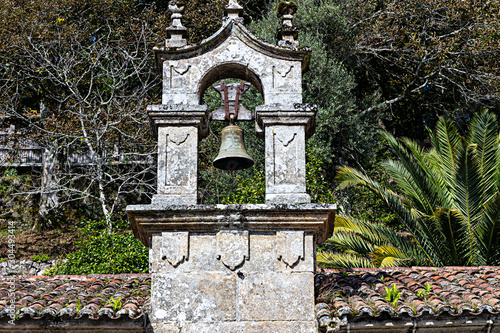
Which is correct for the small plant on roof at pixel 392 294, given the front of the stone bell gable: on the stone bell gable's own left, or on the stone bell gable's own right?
on the stone bell gable's own left

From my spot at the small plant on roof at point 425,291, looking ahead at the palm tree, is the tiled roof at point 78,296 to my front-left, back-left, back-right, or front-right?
back-left

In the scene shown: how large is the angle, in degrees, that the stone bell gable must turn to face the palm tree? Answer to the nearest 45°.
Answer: approximately 135° to its left

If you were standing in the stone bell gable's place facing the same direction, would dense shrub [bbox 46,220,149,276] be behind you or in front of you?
behind

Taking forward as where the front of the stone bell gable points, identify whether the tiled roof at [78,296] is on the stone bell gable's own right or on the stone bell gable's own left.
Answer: on the stone bell gable's own right

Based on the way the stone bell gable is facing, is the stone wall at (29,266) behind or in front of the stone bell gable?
behind

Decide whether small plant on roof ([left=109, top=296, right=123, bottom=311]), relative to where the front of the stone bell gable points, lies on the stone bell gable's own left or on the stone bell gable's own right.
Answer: on the stone bell gable's own right

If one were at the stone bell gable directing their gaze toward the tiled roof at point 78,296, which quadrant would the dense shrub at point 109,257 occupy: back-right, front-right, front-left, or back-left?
front-right

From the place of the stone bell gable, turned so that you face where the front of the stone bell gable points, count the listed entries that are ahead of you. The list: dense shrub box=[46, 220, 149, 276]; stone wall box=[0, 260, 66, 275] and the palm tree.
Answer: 0

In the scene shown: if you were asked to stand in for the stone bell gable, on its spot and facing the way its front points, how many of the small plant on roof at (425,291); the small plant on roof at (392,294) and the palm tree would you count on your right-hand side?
0

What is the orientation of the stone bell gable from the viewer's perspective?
toward the camera

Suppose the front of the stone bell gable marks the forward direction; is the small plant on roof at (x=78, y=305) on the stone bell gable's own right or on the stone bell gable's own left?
on the stone bell gable's own right

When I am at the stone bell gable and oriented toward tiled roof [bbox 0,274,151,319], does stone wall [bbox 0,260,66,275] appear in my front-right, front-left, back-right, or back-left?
front-right

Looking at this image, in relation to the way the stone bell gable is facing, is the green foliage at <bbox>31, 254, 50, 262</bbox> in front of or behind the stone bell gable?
behind
